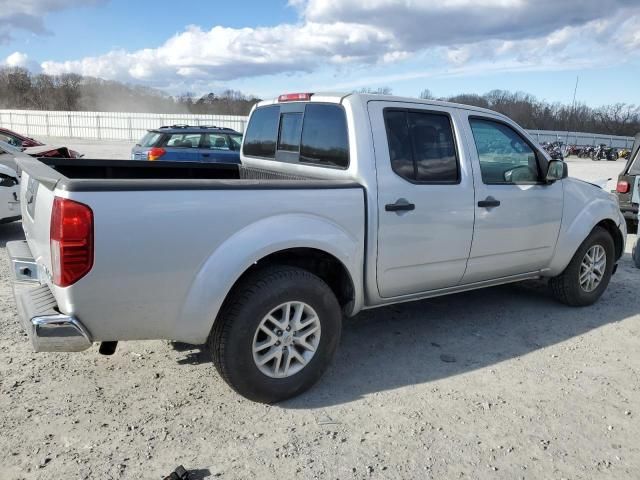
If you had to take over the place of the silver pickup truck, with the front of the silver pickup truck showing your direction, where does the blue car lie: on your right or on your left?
on your left

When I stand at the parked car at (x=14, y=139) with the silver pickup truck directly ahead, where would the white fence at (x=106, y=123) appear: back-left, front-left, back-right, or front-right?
back-left

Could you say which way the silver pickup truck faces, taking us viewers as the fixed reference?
facing away from the viewer and to the right of the viewer

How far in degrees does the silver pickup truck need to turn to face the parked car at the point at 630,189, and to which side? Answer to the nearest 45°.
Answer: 0° — it already faces it

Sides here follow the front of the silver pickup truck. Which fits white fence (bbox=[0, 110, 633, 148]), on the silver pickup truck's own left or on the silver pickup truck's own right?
on the silver pickup truck's own left

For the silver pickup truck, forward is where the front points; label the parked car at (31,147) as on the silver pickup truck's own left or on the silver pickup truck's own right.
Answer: on the silver pickup truck's own left

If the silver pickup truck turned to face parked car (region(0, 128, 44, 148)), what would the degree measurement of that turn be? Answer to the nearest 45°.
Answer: approximately 90° to its left
